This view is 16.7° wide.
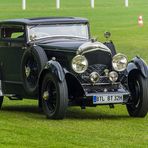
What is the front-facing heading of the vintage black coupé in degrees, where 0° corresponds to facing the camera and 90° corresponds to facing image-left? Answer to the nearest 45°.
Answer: approximately 315°
